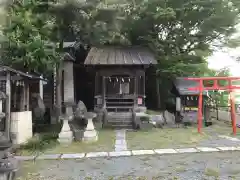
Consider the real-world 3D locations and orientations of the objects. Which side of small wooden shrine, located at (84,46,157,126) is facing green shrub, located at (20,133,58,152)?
front

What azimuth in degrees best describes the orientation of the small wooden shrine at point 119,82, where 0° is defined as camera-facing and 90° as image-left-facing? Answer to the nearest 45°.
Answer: approximately 0°

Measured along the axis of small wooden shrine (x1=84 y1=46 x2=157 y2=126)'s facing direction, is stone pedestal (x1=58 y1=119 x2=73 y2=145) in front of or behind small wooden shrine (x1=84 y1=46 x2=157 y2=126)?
in front

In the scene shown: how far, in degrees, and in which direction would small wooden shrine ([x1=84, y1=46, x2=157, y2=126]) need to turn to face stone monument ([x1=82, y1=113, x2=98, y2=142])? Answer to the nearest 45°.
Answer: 0° — it already faces it
